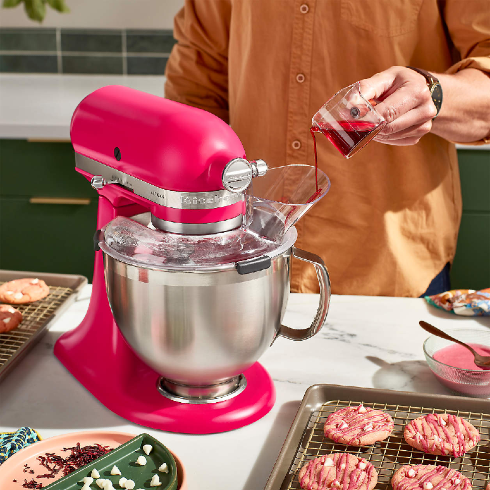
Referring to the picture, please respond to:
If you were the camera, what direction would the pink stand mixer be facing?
facing the viewer and to the right of the viewer

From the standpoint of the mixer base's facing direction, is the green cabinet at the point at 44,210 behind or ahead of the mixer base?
behind

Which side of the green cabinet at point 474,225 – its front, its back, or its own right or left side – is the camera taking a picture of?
front

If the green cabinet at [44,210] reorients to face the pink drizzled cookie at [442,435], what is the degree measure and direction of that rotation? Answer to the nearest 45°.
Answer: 0° — it already faces it

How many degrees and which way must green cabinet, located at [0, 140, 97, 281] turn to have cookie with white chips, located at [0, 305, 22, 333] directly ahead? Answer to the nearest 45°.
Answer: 0° — it already faces it

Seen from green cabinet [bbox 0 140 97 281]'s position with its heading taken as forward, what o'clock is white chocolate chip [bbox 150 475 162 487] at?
The white chocolate chip is roughly at 12 o'clock from the green cabinet.

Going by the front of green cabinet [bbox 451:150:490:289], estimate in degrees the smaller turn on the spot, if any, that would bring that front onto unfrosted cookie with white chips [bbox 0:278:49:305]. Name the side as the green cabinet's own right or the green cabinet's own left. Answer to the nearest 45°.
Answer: approximately 45° to the green cabinet's own right

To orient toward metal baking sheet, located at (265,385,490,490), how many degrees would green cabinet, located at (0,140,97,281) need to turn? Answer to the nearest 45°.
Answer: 0° — it already faces it

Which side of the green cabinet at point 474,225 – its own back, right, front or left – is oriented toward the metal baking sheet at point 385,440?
front

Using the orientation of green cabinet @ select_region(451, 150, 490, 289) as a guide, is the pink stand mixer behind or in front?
in front

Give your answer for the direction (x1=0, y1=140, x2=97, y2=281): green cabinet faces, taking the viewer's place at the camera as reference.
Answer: facing the viewer

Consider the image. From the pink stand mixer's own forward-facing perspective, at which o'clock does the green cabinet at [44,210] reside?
The green cabinet is roughly at 7 o'clock from the pink stand mixer.

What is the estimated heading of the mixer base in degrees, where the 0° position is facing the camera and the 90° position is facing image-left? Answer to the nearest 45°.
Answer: approximately 315°

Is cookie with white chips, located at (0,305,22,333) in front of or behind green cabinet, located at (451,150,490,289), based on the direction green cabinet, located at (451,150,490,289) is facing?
in front
